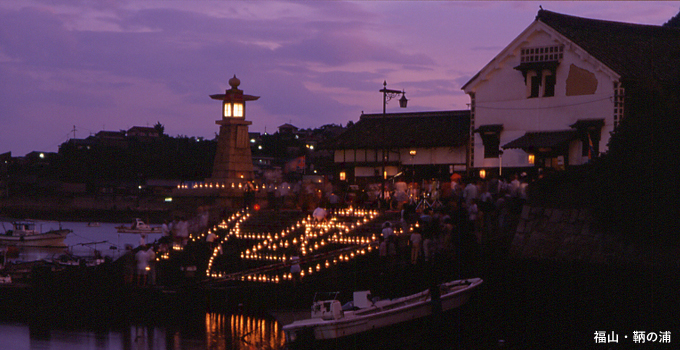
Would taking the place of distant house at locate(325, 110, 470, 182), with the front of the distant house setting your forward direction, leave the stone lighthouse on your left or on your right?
on your right

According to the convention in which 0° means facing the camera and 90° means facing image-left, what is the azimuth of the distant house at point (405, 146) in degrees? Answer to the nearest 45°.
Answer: approximately 0°

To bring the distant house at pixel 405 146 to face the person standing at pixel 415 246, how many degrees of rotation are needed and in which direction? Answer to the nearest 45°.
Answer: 0° — it already faces them

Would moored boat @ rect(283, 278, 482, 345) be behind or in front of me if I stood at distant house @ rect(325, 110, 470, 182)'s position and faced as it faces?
in front

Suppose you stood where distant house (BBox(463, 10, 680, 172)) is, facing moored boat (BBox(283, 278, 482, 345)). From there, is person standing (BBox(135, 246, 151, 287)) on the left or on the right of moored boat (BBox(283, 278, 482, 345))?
right

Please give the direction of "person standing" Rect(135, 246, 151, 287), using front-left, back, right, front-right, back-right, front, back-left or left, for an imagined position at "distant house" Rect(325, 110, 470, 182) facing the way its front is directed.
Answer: front-right

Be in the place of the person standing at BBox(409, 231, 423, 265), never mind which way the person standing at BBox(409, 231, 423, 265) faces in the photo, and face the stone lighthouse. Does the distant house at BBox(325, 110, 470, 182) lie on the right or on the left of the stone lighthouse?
right

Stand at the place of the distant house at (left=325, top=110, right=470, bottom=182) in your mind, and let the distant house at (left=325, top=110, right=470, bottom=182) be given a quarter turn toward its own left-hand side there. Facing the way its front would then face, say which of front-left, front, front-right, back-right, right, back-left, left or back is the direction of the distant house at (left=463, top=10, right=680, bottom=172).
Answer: front-right
